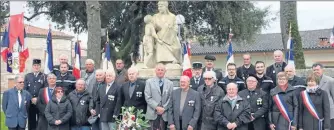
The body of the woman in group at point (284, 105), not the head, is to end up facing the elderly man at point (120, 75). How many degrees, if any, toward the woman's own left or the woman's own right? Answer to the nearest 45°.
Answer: approximately 90° to the woman's own right

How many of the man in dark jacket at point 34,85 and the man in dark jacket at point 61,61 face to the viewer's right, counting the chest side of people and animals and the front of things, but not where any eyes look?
0

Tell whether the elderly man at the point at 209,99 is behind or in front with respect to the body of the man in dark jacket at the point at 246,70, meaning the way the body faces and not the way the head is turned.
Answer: in front

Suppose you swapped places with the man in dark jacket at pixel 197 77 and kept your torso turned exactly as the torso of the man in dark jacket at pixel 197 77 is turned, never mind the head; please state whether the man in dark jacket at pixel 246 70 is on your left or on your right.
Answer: on your left

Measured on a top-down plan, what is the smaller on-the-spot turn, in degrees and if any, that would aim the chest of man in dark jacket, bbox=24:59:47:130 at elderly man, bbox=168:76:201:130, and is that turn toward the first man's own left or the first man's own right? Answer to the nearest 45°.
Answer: approximately 45° to the first man's own left

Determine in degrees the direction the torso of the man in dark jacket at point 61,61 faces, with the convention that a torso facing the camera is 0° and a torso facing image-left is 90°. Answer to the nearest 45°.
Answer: approximately 0°

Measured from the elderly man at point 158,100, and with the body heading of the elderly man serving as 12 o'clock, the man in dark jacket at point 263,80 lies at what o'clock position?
The man in dark jacket is roughly at 9 o'clock from the elderly man.

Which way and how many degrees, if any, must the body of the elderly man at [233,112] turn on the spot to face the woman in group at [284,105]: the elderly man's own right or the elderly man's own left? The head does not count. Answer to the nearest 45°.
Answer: approximately 90° to the elderly man's own left

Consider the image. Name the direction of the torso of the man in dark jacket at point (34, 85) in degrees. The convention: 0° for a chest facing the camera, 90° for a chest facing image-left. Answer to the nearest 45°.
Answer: approximately 0°
